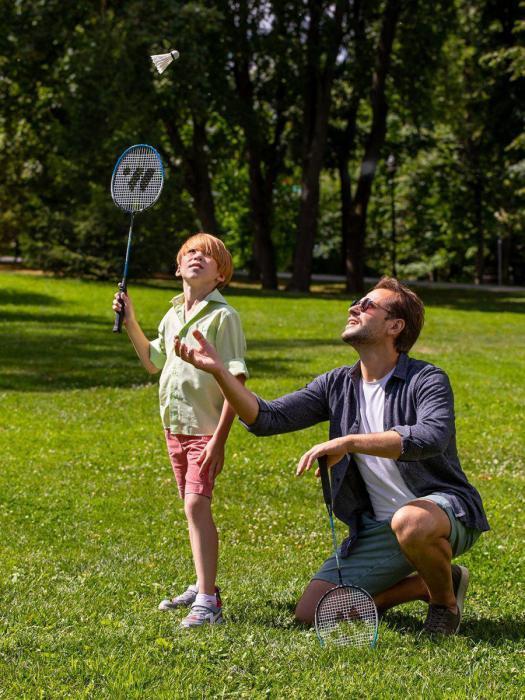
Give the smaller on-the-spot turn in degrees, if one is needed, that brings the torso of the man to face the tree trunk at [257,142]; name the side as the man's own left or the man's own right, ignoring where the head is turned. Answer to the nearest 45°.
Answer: approximately 135° to the man's own right

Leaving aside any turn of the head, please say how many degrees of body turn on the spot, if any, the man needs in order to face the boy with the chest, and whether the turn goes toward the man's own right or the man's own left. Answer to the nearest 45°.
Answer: approximately 45° to the man's own right

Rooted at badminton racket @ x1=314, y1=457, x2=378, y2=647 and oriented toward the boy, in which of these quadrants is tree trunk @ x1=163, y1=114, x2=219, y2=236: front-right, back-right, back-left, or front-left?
front-right

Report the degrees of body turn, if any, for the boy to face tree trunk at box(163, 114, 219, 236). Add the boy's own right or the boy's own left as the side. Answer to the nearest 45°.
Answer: approximately 135° to the boy's own right

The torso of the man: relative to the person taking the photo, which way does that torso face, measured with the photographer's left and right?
facing the viewer and to the left of the viewer

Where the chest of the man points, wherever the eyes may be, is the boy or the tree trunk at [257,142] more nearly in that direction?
the boy

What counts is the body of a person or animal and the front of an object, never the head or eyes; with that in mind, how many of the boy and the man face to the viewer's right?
0
